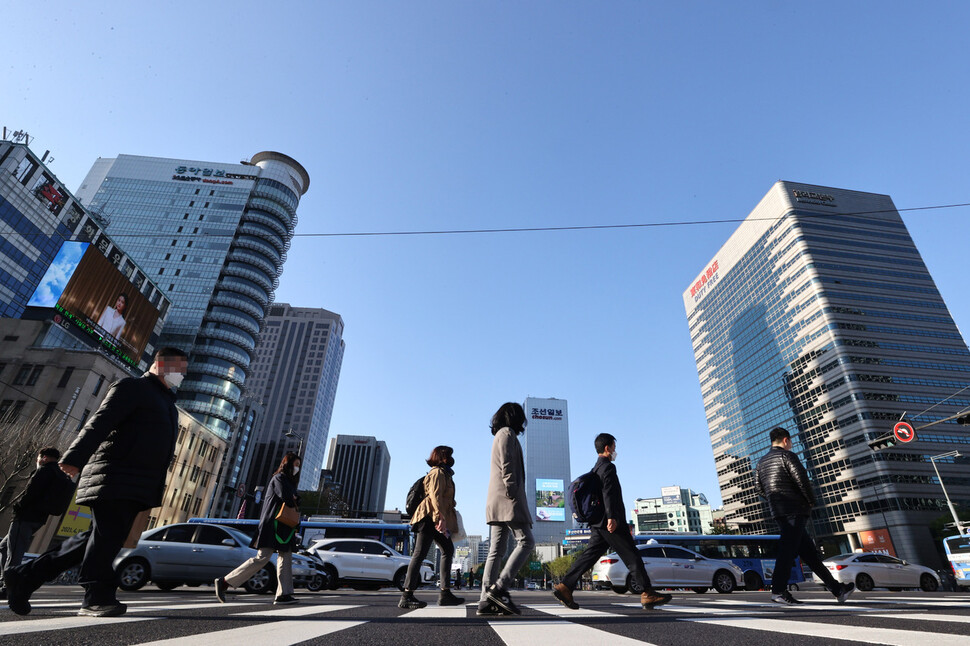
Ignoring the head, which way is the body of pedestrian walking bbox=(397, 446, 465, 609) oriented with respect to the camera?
to the viewer's right

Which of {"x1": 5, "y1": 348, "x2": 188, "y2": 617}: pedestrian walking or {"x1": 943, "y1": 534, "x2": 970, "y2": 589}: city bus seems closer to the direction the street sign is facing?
the pedestrian walking

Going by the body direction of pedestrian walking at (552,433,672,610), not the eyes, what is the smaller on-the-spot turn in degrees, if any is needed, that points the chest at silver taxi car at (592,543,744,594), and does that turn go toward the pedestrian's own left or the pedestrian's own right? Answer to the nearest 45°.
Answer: approximately 90° to the pedestrian's own left

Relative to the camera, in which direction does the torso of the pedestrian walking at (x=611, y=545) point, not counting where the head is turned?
to the viewer's right

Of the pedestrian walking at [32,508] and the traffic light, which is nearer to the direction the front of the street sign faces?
the pedestrian walking

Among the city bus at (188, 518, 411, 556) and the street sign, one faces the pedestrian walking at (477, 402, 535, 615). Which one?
the street sign

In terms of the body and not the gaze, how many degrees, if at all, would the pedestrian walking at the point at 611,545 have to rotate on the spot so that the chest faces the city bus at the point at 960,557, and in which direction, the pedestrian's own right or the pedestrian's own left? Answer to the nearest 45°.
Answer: approximately 45° to the pedestrian's own left

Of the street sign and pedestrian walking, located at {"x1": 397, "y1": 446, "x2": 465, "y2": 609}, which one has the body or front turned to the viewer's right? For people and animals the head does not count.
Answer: the pedestrian walking

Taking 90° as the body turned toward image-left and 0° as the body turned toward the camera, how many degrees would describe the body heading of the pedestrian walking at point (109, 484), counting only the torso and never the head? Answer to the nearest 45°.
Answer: approximately 270°

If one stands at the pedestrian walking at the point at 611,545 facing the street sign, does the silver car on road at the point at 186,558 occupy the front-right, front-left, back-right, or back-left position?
back-left

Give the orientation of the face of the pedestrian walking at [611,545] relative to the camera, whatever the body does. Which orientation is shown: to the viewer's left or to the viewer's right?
to the viewer's right
